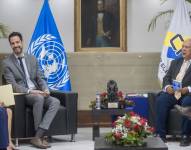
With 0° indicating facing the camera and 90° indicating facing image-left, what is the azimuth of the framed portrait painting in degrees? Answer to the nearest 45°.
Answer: approximately 0°

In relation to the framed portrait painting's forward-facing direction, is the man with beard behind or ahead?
ahead
